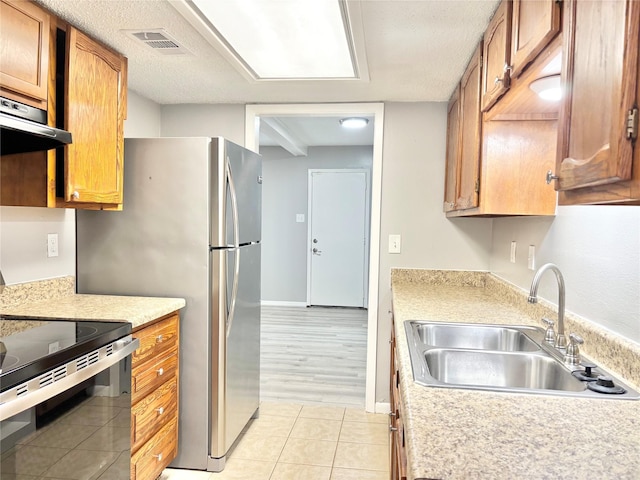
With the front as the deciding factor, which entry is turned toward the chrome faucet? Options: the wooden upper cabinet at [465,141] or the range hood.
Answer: the range hood

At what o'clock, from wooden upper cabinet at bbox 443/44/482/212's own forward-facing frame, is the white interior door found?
The white interior door is roughly at 2 o'clock from the wooden upper cabinet.

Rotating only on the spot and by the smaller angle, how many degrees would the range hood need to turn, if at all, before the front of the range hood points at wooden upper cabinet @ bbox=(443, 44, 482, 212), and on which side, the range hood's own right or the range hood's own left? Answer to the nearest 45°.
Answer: approximately 45° to the range hood's own left

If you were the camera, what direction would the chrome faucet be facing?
facing to the left of the viewer

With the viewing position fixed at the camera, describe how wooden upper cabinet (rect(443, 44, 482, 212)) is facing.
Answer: facing to the left of the viewer

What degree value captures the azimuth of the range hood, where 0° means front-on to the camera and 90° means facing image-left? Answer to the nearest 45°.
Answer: approximately 315°

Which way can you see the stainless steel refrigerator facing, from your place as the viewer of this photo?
facing to the right of the viewer

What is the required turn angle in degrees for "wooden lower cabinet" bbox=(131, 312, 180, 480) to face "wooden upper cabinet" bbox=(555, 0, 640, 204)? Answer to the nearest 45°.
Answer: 0° — it already faces it

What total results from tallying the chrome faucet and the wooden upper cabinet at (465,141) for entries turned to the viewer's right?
0

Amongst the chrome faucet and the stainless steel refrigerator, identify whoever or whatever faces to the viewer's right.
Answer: the stainless steel refrigerator

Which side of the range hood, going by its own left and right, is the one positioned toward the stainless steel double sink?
front

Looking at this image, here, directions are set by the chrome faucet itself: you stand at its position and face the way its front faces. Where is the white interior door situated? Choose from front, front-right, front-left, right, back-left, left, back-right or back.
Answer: front-right

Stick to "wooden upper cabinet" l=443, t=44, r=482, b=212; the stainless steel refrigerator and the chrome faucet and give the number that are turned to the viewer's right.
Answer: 1

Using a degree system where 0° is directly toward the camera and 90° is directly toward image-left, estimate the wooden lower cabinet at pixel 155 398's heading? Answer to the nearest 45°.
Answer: approximately 315°

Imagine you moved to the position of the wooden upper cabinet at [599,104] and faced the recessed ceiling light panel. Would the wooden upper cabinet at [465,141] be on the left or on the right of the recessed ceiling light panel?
right
